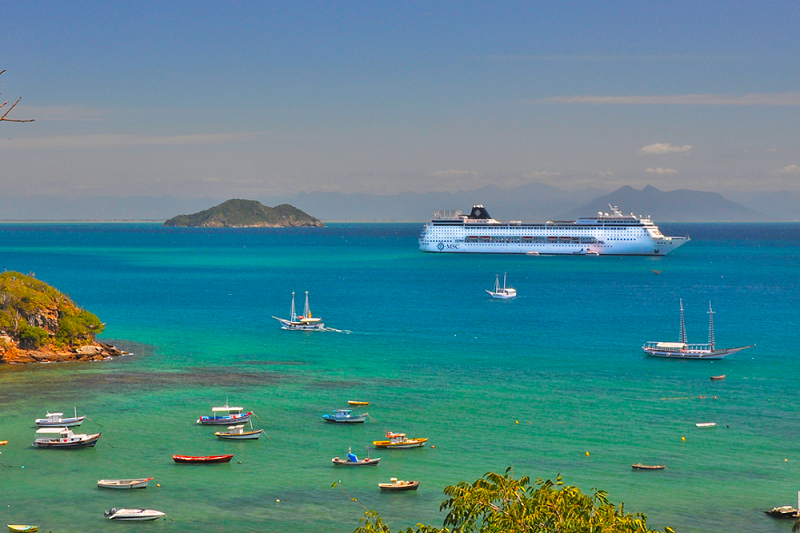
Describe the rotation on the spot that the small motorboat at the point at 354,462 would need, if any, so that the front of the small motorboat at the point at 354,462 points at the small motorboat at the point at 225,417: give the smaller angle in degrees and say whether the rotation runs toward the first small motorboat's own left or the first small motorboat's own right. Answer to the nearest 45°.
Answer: approximately 135° to the first small motorboat's own left

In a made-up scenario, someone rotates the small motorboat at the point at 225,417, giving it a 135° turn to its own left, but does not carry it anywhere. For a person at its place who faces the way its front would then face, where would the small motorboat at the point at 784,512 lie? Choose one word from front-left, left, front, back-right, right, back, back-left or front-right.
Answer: back

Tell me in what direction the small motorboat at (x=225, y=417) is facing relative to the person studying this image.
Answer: facing to the right of the viewer

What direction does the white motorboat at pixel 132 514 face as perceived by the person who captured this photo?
facing to the right of the viewer

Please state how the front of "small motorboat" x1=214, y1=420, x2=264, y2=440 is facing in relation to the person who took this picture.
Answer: facing to the right of the viewer

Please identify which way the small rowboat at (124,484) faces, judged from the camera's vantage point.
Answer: facing to the right of the viewer

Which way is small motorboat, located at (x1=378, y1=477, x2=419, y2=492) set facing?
to the viewer's right

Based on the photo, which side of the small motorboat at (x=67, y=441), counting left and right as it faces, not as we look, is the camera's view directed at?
right

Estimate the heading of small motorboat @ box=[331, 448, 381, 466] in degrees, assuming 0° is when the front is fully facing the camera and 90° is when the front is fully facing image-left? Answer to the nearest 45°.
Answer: approximately 270°

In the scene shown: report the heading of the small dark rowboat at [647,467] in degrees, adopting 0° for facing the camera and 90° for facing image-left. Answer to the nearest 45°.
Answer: approximately 270°
